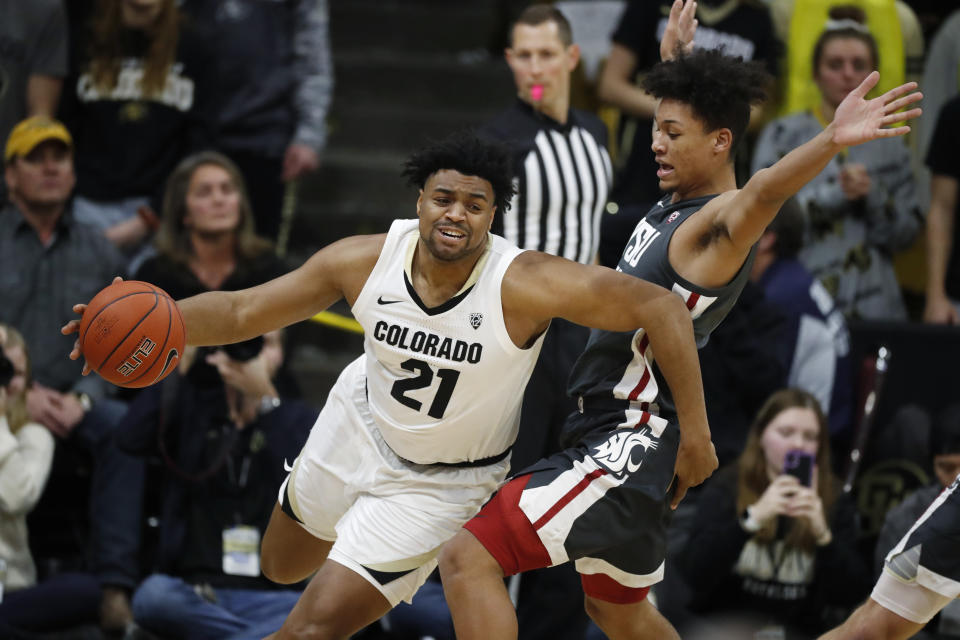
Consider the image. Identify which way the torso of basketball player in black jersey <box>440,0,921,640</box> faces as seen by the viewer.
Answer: to the viewer's left

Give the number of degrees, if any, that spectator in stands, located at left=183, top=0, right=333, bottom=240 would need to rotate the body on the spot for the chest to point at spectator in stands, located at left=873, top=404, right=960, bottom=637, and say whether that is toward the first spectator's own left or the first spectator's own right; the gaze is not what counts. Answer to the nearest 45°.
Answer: approximately 45° to the first spectator's own left

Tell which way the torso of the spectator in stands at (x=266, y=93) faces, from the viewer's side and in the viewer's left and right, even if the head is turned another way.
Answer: facing the viewer

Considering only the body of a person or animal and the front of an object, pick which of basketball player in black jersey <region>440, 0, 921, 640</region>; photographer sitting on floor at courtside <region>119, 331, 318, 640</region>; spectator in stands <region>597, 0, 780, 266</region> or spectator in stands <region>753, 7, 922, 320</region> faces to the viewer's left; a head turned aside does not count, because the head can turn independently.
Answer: the basketball player in black jersey

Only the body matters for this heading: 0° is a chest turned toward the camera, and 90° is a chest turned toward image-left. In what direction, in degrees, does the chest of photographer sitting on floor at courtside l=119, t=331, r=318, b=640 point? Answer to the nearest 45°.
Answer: approximately 0°

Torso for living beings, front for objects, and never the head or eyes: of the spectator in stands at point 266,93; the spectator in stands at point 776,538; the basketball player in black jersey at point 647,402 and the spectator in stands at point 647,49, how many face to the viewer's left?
1

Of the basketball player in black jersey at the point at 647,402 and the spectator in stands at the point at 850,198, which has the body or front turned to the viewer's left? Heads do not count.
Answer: the basketball player in black jersey

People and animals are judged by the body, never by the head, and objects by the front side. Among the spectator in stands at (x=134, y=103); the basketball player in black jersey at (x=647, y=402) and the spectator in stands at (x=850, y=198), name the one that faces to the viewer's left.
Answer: the basketball player in black jersey

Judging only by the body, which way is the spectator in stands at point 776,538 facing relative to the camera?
toward the camera

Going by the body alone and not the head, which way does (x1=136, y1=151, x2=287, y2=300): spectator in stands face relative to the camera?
toward the camera

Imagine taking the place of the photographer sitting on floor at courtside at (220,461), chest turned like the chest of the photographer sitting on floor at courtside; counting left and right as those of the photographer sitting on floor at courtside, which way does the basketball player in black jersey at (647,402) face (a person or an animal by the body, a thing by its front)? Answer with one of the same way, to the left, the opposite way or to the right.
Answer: to the right

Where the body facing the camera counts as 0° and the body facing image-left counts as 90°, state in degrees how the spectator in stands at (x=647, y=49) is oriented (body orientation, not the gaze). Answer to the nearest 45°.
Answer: approximately 0°
